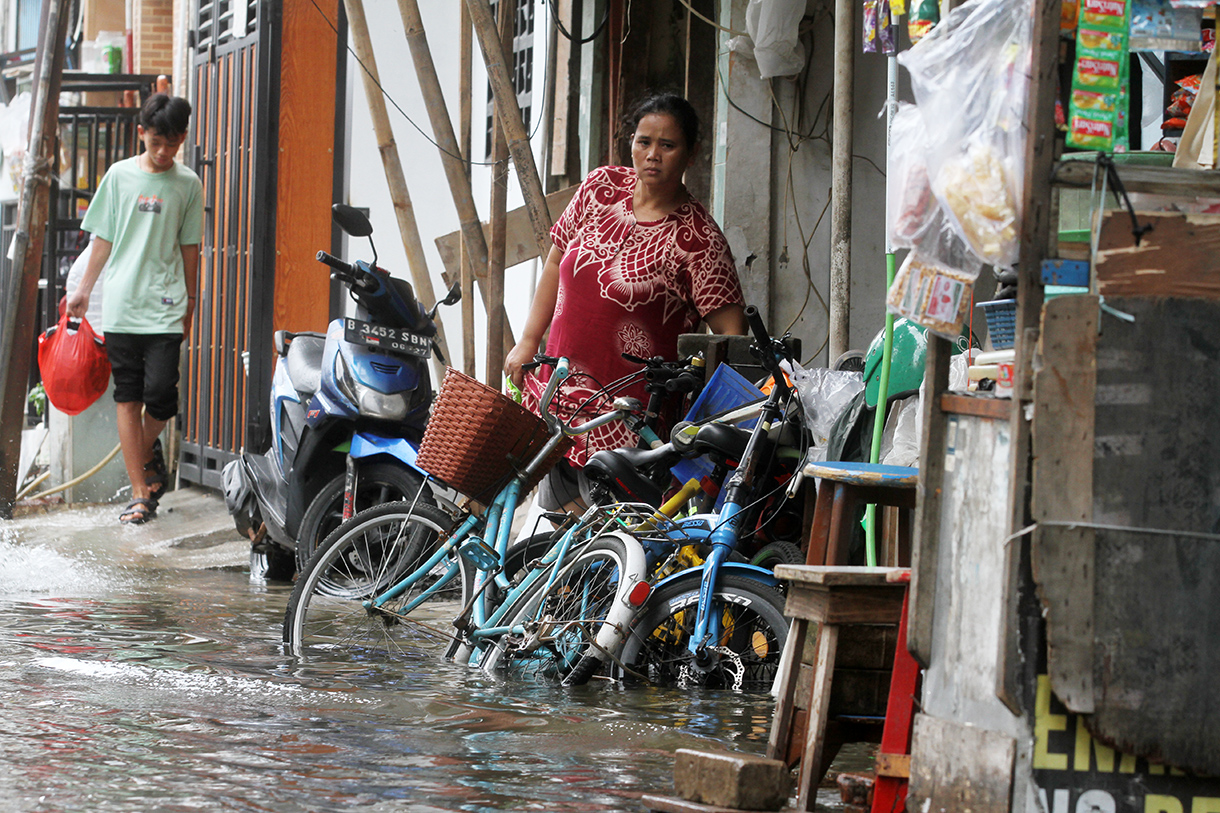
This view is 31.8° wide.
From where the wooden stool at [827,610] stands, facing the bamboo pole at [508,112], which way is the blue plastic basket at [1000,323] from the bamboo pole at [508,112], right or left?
right

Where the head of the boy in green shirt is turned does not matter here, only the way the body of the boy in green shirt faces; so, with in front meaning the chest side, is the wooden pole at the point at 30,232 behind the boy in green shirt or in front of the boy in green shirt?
behind
